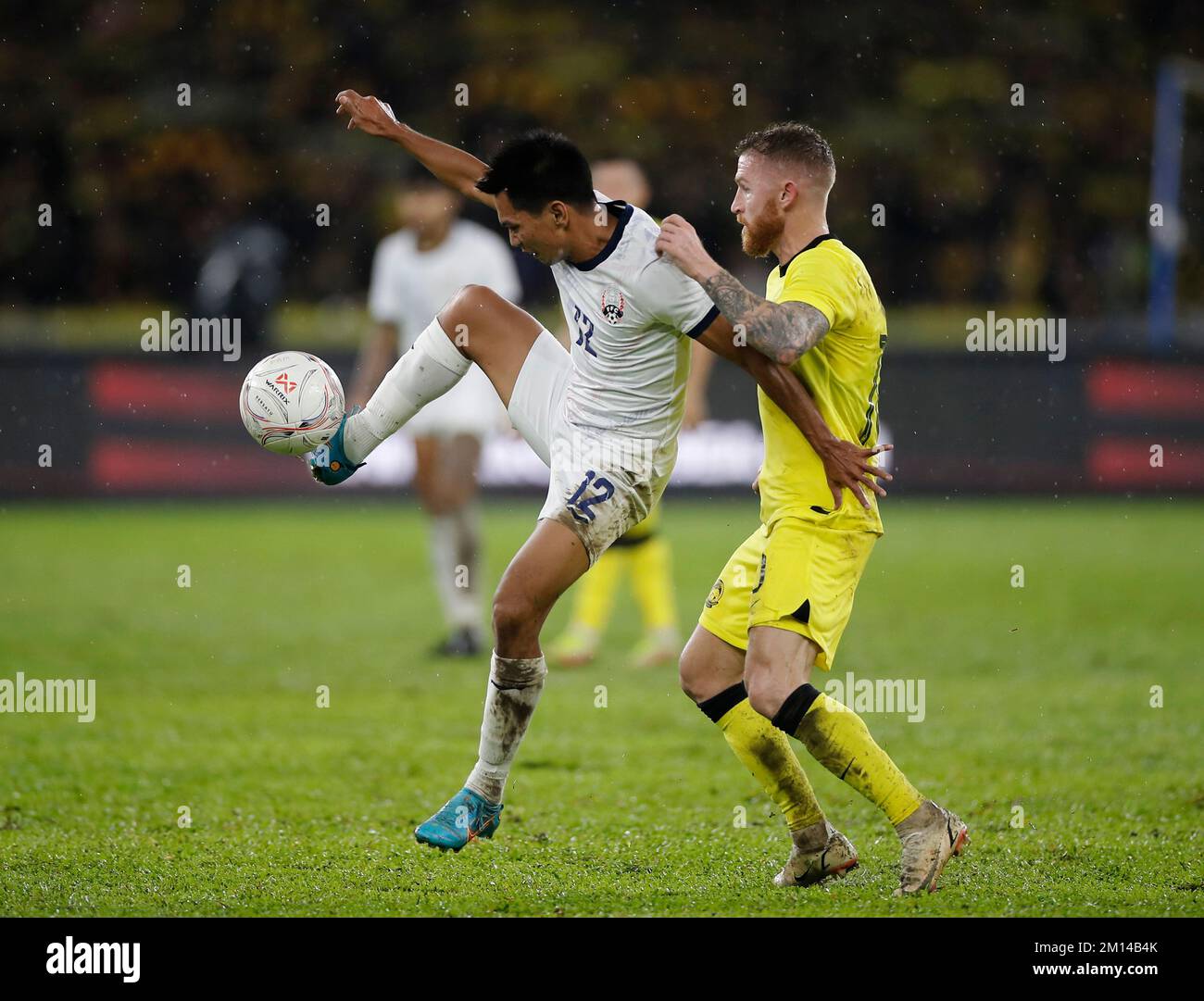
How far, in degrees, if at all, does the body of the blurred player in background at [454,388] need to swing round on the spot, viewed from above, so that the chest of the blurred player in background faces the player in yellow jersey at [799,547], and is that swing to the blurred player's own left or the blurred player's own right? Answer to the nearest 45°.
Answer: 0° — they already face them

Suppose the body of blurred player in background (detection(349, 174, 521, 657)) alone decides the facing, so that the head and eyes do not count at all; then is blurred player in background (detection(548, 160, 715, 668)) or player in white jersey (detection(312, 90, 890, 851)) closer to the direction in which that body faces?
the player in white jersey

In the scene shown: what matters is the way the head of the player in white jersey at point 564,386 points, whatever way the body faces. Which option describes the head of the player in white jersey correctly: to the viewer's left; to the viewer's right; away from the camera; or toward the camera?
to the viewer's left

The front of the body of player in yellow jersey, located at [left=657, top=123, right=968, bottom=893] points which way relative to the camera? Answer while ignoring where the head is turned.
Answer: to the viewer's left

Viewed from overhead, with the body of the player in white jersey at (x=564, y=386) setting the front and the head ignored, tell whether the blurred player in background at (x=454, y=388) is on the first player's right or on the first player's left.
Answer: on the first player's right

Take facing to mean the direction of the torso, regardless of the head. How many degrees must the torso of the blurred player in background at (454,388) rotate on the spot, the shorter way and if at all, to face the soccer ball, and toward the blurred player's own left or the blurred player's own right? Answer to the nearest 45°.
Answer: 0° — they already face it

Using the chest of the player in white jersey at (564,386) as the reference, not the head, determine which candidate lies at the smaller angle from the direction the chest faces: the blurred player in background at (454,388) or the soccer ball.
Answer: the soccer ball

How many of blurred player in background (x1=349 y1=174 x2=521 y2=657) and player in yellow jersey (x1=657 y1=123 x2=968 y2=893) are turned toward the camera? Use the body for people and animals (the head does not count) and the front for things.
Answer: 1

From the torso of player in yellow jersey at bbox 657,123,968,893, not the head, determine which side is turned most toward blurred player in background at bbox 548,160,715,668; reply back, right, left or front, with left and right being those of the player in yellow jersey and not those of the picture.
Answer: right

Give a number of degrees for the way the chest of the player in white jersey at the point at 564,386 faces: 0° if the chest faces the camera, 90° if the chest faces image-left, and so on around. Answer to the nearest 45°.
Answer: approximately 45°

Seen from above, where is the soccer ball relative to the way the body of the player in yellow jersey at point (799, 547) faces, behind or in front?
in front

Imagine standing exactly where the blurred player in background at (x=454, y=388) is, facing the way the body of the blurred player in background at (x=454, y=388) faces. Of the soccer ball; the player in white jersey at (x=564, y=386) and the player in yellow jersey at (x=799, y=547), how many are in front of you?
3
